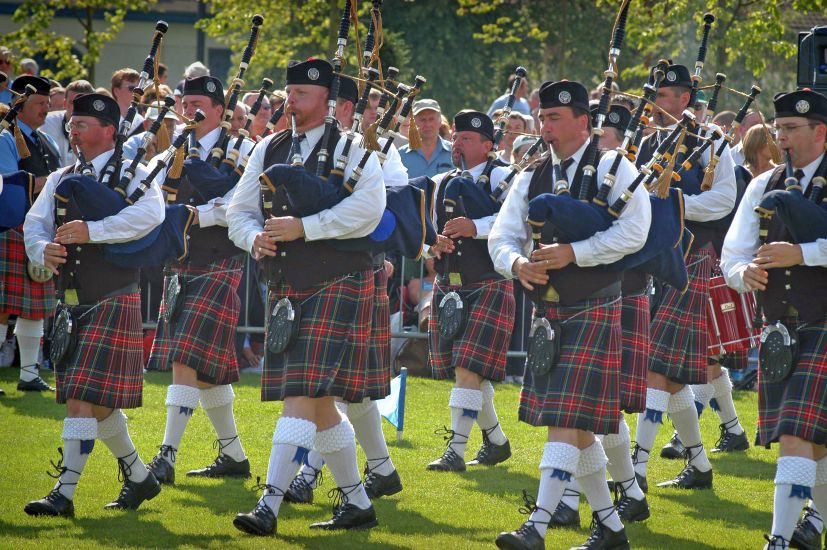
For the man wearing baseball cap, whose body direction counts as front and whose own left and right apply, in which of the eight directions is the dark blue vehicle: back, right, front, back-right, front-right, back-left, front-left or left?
back-left

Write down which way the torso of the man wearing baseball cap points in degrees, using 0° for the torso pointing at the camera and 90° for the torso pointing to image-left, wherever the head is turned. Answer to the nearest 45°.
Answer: approximately 0°

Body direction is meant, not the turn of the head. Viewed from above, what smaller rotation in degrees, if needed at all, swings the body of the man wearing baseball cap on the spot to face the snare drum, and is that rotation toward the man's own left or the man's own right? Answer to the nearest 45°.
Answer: approximately 45° to the man's own left
